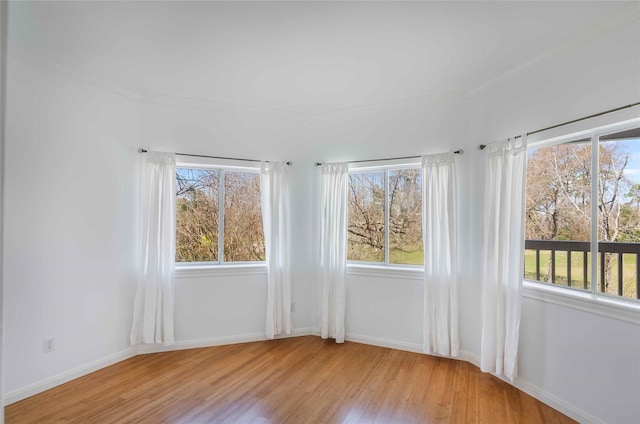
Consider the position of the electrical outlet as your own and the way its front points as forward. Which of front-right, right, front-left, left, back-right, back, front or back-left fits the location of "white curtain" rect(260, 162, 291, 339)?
front-left

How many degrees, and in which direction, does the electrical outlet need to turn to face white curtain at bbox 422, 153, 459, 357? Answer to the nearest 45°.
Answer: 0° — it already faces it

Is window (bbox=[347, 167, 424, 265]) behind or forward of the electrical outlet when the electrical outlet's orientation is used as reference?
forward

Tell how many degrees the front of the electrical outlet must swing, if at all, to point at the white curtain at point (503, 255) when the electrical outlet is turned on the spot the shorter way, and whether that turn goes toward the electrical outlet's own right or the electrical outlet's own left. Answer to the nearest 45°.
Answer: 0° — it already faces it

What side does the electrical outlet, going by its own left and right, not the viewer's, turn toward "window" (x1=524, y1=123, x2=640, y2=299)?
front

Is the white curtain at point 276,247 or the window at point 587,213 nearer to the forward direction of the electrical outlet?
the window

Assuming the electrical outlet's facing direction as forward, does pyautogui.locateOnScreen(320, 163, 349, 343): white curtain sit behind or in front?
in front

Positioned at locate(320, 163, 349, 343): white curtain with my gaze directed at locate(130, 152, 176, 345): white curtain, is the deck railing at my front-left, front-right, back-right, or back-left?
back-left

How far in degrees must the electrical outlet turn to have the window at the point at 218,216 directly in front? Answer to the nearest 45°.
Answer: approximately 45° to its left

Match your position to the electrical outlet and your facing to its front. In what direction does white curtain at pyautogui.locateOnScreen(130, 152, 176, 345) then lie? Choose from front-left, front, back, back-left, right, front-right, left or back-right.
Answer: front-left

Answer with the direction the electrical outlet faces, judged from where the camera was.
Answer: facing the viewer and to the right of the viewer

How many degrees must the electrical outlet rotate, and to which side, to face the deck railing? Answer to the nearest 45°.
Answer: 0° — it already faces it
